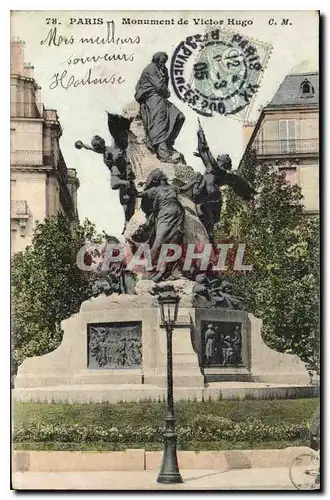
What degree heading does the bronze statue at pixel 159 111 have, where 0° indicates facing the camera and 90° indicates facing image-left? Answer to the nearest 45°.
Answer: approximately 315°
